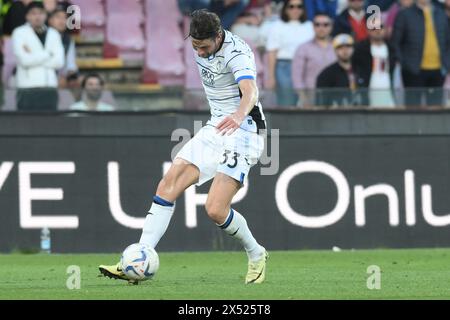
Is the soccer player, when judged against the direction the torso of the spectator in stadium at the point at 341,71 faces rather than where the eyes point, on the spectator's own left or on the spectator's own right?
on the spectator's own right

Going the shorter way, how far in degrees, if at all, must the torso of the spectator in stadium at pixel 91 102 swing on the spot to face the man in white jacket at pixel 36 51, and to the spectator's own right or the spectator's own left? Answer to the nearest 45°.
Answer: approximately 135° to the spectator's own right

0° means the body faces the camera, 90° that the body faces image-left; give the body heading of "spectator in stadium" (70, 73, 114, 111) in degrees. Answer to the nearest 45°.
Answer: approximately 0°

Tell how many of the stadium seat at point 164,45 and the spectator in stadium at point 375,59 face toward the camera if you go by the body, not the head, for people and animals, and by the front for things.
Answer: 2

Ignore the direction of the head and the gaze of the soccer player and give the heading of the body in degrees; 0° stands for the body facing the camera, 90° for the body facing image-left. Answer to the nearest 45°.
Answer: approximately 45°
